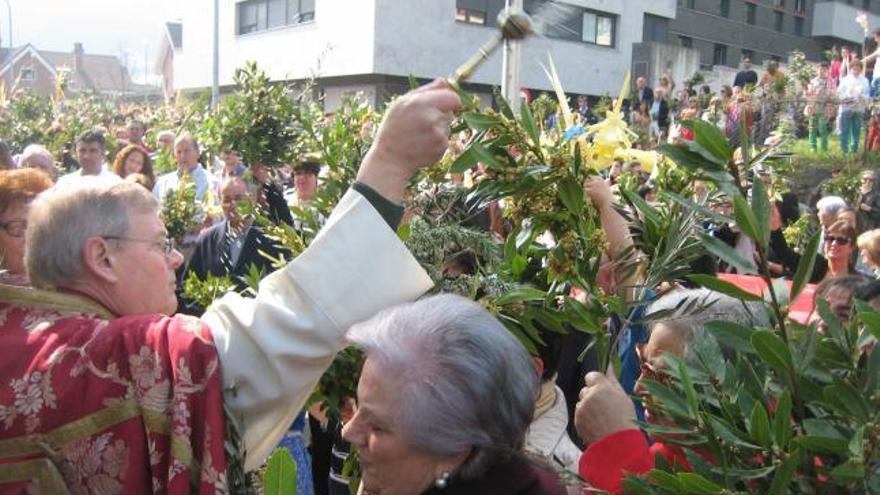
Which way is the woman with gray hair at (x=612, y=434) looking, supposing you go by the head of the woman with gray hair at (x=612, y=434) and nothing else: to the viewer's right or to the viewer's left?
to the viewer's left

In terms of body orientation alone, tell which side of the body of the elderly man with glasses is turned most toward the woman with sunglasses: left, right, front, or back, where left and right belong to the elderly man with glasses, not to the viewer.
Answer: front

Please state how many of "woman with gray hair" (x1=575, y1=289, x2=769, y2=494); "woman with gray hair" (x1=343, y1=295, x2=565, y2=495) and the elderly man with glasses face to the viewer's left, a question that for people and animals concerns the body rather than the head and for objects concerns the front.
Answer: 2

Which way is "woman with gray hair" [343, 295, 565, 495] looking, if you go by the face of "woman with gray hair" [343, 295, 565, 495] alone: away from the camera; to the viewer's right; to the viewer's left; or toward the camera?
to the viewer's left

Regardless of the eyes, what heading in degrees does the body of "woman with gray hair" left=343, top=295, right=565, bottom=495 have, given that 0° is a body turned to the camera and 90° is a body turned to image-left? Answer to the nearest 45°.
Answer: approximately 90°

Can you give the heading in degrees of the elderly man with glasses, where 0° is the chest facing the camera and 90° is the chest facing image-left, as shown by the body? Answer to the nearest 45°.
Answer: approximately 225°

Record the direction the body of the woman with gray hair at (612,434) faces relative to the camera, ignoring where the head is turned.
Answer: to the viewer's left
